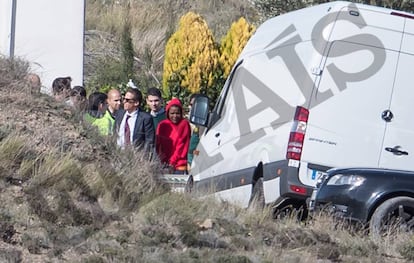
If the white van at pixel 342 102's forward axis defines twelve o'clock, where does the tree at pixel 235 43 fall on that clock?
The tree is roughly at 1 o'clock from the white van.

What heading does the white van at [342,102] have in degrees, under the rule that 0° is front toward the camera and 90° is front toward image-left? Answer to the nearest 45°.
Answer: approximately 135°

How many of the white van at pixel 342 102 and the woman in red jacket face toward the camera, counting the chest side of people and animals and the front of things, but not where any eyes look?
1

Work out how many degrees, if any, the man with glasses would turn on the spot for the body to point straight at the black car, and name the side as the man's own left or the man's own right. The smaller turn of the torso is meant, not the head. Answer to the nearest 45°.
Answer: approximately 90° to the man's own left

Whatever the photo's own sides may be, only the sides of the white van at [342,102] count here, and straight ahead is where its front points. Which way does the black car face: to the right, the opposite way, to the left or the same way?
to the left

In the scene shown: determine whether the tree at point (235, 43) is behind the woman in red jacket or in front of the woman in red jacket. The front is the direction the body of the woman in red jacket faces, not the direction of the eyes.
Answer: behind
